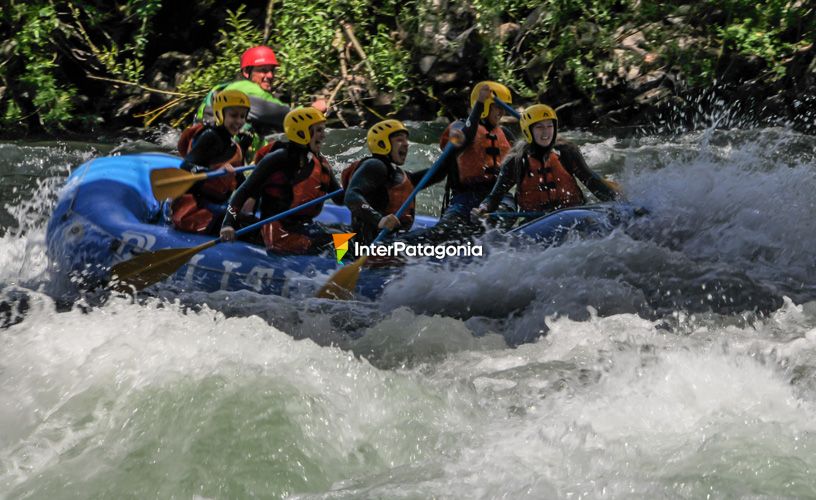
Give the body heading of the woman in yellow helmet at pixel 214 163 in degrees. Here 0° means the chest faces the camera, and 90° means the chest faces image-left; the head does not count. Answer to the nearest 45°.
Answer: approximately 315°

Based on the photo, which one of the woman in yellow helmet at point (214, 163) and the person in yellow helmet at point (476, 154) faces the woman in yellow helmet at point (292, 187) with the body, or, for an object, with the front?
the woman in yellow helmet at point (214, 163)

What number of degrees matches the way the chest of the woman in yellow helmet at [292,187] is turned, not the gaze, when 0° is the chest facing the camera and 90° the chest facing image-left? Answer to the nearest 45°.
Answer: approximately 315°

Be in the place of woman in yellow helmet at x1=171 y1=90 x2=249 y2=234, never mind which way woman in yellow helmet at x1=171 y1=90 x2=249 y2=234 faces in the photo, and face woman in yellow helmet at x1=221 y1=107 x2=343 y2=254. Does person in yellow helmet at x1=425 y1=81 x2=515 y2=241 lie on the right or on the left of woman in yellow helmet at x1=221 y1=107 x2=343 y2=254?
left

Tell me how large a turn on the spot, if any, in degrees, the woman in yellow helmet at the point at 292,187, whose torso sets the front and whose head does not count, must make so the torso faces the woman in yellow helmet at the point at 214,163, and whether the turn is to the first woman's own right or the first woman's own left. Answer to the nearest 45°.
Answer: approximately 180°

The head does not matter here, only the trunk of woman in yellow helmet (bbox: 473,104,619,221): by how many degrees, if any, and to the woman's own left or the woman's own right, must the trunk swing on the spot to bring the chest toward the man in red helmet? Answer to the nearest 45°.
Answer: approximately 135° to the woman's own right

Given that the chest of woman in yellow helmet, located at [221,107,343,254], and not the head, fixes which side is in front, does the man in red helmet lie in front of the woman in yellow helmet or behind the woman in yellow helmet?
behind

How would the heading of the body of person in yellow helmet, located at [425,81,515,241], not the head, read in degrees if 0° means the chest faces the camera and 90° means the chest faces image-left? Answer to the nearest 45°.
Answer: approximately 315°
